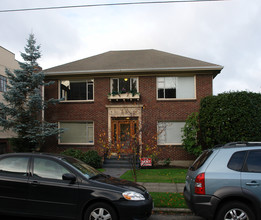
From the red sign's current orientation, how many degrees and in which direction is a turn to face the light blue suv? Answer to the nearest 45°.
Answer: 0° — it already faces it

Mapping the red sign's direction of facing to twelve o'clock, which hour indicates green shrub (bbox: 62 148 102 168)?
The green shrub is roughly at 3 o'clock from the red sign.

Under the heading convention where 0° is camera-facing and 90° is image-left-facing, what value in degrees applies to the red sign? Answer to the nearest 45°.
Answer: approximately 0°

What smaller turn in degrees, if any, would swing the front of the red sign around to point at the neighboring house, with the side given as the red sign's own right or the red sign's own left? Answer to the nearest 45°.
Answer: approximately 135° to the red sign's own right

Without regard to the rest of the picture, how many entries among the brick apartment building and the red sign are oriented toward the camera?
2

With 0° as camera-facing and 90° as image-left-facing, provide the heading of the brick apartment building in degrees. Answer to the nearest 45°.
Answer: approximately 0°
